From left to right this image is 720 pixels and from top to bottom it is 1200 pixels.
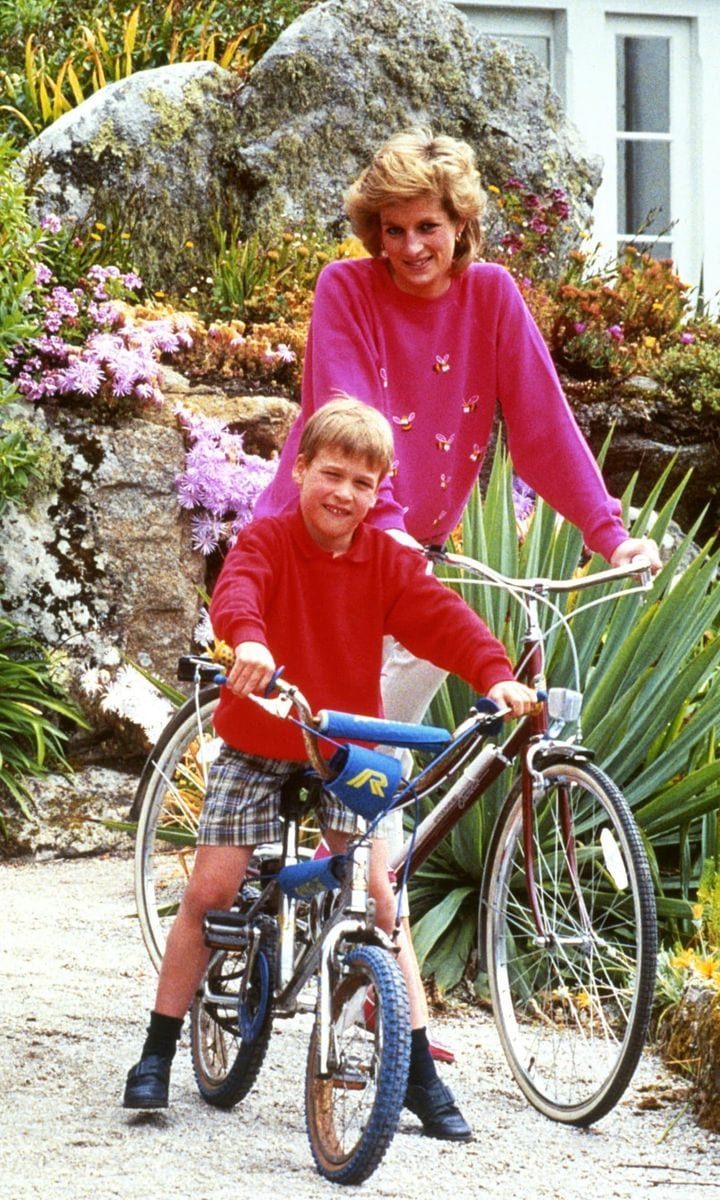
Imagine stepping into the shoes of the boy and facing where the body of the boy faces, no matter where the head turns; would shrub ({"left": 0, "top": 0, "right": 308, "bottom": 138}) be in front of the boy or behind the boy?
behind

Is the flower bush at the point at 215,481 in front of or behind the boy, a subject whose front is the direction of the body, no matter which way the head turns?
behind

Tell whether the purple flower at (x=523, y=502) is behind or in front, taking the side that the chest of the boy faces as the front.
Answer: behind

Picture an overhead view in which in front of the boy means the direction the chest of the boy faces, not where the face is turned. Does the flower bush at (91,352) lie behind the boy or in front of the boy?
behind
